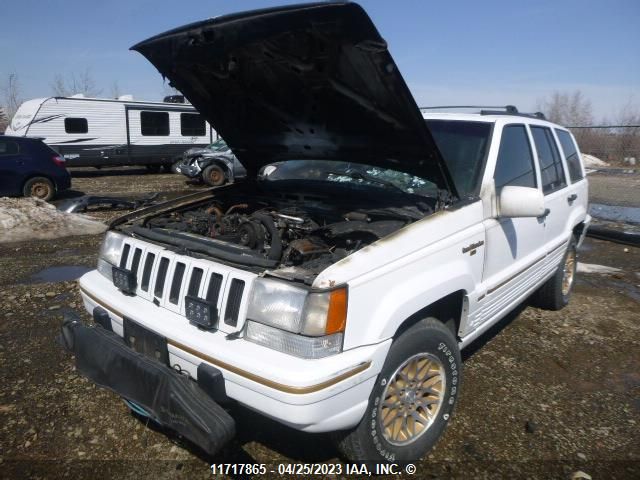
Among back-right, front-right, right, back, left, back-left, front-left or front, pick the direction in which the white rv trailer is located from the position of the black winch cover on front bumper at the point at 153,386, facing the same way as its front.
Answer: back-right

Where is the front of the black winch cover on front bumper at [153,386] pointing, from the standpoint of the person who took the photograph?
facing the viewer and to the left of the viewer

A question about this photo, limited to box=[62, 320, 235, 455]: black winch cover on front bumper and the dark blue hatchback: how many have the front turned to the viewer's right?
0

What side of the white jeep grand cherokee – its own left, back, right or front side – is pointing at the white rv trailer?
right

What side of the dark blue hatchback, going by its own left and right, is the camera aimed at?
left

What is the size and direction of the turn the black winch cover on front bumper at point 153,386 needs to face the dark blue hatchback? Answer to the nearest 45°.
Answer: approximately 135° to its right

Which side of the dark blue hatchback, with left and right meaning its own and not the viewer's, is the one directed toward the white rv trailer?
right

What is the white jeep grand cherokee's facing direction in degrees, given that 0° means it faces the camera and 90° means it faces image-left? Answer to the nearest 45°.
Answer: approximately 45°
